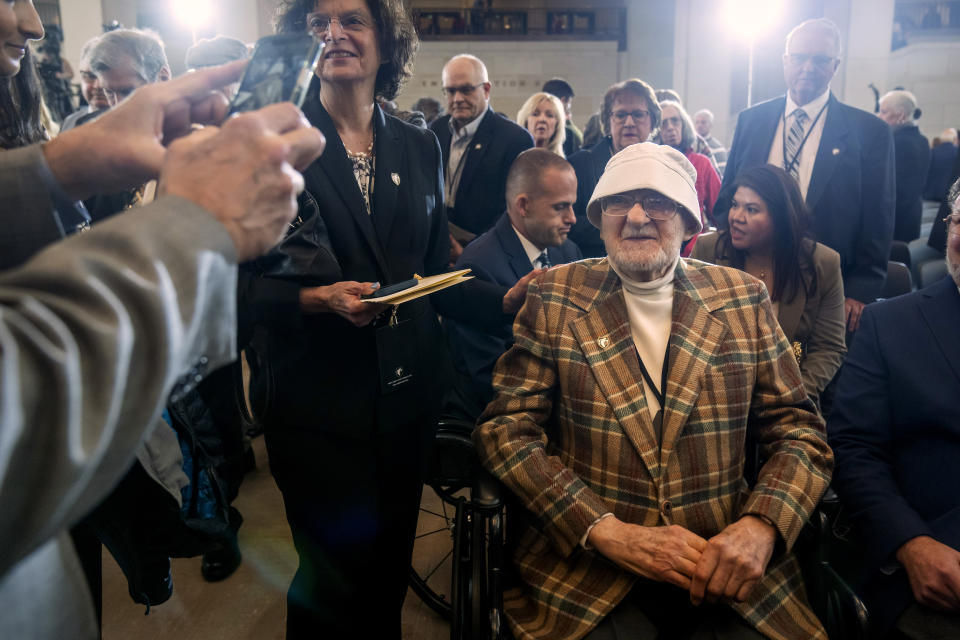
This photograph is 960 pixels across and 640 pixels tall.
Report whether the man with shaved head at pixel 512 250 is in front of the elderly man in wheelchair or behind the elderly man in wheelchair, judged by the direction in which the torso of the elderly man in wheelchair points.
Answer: behind

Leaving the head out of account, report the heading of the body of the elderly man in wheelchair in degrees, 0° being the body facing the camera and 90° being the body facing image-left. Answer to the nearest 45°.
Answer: approximately 0°

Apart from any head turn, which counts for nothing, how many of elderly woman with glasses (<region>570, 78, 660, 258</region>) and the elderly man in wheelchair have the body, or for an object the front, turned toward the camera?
2

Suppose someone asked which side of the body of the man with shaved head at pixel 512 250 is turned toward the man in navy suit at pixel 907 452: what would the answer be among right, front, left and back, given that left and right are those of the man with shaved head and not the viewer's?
front

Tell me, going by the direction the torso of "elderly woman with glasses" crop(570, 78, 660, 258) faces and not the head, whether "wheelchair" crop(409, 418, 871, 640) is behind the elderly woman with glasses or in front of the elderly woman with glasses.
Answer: in front

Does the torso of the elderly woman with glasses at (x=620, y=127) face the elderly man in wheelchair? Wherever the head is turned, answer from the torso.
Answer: yes

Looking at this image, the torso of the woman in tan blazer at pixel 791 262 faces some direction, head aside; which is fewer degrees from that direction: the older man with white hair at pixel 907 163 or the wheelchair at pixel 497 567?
the wheelchair
